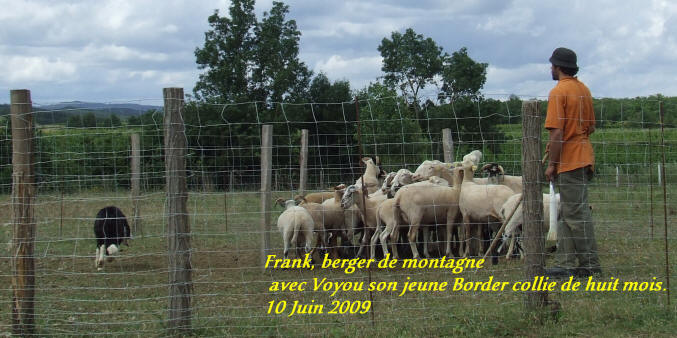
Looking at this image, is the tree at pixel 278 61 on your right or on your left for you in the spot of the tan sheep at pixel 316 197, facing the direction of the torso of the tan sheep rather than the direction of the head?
on your right

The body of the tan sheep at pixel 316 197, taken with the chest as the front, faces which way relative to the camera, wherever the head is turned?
to the viewer's left

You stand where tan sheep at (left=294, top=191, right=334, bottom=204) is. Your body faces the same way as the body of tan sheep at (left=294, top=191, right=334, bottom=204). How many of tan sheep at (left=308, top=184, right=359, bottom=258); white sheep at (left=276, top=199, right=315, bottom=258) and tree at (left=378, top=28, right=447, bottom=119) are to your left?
2

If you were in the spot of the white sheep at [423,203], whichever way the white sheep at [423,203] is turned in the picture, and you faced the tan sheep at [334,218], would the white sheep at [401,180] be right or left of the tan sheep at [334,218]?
right

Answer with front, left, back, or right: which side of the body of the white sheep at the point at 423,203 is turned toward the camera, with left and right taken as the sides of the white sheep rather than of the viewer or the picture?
right

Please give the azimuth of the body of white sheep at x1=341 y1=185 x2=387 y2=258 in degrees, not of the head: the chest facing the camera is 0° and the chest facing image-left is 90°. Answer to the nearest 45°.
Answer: approximately 45°

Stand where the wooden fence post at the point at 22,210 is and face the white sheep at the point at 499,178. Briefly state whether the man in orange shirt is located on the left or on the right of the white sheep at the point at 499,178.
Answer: right

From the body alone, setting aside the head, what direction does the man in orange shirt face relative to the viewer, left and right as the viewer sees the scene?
facing away from the viewer and to the left of the viewer

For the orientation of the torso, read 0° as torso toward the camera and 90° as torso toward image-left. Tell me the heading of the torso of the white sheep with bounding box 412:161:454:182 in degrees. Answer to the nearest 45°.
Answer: approximately 90°
